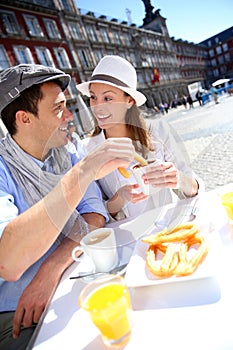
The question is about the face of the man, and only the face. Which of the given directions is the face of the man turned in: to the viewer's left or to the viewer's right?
to the viewer's right

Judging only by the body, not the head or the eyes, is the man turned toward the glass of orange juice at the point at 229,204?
yes

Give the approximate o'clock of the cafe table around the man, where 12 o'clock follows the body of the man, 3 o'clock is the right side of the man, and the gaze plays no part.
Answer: The cafe table is roughly at 1 o'clock from the man.

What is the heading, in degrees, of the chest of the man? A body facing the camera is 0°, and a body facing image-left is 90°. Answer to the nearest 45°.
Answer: approximately 315°
